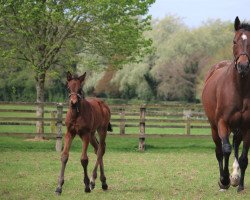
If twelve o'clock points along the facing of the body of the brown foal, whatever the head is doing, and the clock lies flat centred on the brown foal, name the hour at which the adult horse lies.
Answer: The adult horse is roughly at 8 o'clock from the brown foal.

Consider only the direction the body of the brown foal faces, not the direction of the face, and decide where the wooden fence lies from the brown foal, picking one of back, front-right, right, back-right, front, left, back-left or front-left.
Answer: back-right

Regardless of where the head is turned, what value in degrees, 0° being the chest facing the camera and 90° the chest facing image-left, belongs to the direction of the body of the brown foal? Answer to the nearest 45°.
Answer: approximately 45°

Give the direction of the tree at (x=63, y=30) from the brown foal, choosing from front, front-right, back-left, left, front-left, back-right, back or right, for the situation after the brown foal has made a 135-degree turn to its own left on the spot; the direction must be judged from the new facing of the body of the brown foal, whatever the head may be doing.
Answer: left
